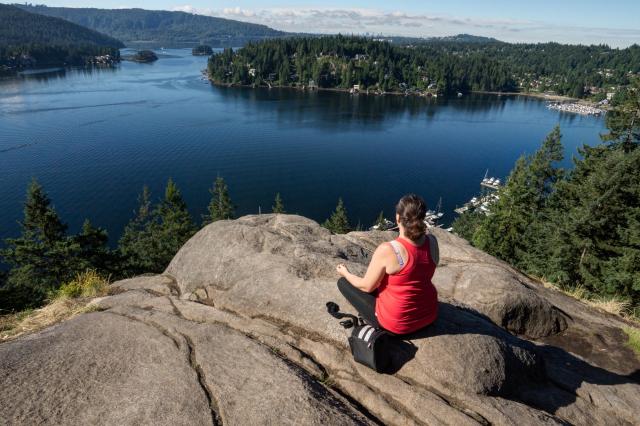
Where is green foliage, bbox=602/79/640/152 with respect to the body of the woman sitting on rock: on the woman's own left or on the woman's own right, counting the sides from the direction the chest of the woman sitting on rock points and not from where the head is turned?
on the woman's own right

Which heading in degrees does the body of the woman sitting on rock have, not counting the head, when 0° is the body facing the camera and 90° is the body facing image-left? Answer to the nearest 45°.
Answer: approximately 135°

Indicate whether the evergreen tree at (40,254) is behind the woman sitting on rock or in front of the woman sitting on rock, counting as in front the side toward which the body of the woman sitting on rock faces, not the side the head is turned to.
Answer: in front

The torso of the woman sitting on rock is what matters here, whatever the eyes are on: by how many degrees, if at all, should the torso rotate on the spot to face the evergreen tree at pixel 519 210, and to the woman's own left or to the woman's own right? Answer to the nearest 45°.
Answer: approximately 45° to the woman's own right

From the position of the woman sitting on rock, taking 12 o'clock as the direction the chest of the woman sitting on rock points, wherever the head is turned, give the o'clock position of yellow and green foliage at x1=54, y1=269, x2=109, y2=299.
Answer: The yellow and green foliage is roughly at 11 o'clock from the woman sitting on rock.
